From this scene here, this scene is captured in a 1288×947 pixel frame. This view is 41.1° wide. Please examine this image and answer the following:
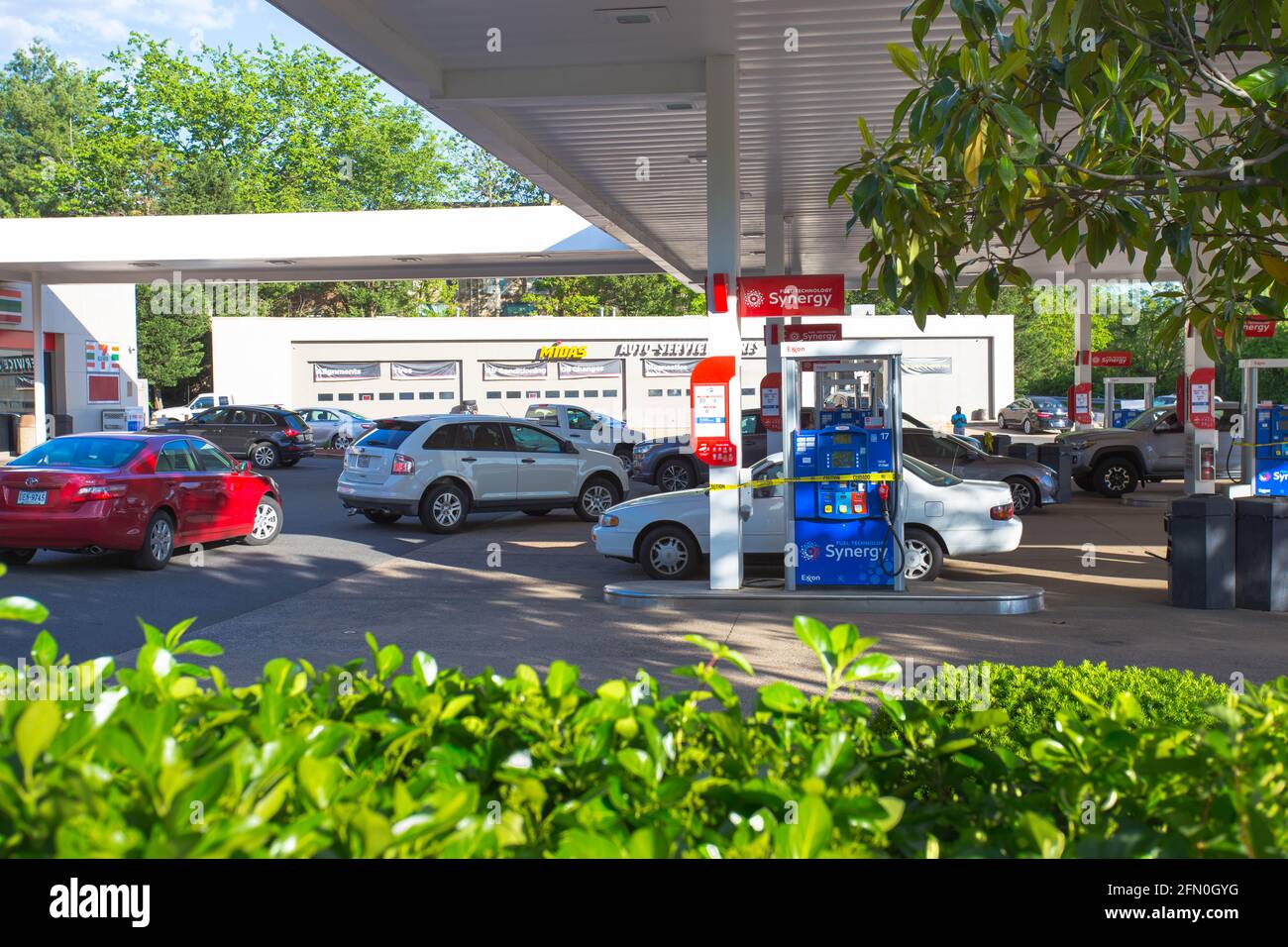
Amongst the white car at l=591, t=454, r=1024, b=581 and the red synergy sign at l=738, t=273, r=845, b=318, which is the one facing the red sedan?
the white car

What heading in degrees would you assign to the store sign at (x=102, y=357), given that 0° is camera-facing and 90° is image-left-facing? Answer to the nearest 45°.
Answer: approximately 0°

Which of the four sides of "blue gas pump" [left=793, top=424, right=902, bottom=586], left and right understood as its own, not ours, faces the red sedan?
right

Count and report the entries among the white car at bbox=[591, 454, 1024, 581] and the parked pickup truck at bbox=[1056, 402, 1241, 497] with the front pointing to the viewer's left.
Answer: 2

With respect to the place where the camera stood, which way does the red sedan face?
facing away from the viewer and to the right of the viewer

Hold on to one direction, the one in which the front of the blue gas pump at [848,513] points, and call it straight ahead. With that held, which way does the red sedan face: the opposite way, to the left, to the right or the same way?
the opposite way

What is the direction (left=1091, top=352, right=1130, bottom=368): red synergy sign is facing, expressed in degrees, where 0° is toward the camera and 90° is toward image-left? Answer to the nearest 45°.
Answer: approximately 0°

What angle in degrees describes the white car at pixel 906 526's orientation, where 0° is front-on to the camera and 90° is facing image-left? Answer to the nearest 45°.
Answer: approximately 90°

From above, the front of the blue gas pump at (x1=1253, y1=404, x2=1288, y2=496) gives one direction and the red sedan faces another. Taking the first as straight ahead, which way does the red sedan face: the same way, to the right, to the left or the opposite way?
the opposite way
